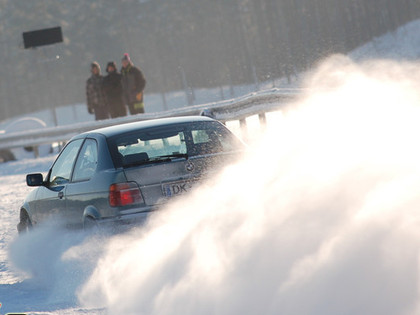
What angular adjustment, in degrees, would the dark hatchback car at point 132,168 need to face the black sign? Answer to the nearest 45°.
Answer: approximately 45° to its right

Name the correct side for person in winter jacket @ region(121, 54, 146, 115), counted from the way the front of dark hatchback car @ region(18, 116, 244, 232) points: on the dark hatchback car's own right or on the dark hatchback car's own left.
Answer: on the dark hatchback car's own right

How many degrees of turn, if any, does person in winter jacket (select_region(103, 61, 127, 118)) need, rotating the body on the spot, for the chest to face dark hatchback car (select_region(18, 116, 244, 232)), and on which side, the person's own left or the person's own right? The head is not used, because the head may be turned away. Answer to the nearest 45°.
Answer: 0° — they already face it

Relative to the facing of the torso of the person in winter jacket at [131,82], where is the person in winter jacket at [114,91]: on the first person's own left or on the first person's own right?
on the first person's own right

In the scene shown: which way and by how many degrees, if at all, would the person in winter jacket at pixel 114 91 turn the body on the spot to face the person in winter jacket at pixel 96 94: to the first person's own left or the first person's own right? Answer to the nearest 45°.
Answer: approximately 135° to the first person's own right

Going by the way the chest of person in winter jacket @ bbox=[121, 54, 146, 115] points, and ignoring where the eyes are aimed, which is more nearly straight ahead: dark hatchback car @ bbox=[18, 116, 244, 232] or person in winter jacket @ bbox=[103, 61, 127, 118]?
the dark hatchback car

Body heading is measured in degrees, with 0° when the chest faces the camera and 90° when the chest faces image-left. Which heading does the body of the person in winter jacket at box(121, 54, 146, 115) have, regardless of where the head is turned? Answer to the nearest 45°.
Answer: approximately 45°

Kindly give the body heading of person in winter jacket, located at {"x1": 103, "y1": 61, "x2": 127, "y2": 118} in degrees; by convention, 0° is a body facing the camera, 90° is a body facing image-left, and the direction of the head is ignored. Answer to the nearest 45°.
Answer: approximately 0°

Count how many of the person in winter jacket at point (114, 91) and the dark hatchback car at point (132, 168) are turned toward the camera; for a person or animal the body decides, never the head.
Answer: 1
